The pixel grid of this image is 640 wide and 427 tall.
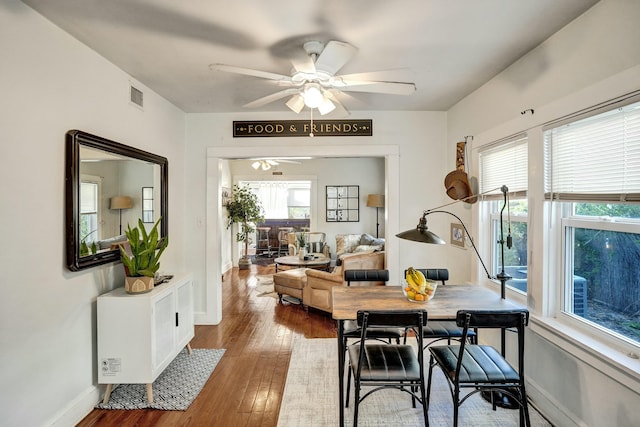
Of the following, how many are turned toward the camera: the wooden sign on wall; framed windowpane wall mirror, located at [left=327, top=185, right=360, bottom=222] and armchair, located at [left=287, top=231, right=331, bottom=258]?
3

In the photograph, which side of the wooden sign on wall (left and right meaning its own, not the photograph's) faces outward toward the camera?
front

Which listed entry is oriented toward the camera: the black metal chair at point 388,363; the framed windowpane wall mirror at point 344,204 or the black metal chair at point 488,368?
the framed windowpane wall mirror

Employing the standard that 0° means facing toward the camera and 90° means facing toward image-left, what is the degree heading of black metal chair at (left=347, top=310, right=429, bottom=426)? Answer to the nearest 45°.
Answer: approximately 180°

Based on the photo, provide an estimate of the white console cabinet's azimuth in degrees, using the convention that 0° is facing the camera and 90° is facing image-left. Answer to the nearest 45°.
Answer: approximately 315°

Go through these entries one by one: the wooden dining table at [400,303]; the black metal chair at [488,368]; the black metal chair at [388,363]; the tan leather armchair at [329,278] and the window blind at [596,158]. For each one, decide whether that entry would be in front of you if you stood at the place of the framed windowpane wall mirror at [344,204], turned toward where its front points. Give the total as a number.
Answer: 5

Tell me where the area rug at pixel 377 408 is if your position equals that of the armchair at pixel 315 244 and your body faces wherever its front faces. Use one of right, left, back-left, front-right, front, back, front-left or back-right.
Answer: front

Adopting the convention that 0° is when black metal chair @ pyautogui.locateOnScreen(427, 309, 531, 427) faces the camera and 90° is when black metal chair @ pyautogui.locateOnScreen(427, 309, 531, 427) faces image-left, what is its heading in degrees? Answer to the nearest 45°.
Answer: approximately 135°

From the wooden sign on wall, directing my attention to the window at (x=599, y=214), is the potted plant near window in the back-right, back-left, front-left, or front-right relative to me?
back-left

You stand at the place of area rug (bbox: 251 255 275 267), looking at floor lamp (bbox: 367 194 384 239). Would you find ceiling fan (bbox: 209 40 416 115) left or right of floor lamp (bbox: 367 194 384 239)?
right

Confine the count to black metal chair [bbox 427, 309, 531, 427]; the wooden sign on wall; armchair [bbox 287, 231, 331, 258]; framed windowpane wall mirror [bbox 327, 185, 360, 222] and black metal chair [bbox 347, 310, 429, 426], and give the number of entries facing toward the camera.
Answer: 3

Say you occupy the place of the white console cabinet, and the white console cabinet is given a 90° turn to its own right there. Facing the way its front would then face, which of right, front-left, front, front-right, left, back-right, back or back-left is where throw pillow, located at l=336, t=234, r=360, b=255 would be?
back

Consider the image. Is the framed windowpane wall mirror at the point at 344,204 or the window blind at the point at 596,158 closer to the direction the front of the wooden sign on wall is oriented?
the window blind

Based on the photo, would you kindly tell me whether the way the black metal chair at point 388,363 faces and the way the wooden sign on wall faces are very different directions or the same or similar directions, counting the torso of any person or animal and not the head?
very different directions

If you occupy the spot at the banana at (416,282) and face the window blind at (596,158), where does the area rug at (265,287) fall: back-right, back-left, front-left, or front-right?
back-left

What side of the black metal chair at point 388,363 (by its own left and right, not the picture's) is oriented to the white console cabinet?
left

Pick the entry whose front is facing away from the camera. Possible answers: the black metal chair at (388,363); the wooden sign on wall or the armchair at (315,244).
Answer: the black metal chair
